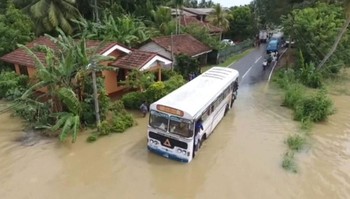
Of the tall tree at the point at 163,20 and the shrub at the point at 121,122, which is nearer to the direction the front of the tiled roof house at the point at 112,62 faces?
the shrub

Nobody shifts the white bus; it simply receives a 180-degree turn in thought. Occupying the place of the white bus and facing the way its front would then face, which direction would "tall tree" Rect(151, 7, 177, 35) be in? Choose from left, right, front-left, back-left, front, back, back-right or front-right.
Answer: front-left

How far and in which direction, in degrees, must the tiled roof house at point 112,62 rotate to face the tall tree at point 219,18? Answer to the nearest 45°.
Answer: approximately 90° to its left

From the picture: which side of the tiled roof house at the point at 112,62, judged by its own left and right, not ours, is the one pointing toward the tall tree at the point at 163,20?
left

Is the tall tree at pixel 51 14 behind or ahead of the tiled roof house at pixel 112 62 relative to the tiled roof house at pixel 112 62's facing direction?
behind

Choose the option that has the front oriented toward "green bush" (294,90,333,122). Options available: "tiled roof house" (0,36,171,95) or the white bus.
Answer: the tiled roof house

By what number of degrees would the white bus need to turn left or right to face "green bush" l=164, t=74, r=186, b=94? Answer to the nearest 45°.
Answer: approximately 135° to its right

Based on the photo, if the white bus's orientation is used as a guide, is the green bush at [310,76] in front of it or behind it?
behind

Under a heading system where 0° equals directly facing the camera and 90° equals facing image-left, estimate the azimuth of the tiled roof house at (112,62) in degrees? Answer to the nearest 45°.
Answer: approximately 315°

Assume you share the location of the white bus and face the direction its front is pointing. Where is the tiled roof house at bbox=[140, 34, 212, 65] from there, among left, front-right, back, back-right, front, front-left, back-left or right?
back-right

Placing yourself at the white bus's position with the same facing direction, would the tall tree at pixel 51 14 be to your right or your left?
on your right

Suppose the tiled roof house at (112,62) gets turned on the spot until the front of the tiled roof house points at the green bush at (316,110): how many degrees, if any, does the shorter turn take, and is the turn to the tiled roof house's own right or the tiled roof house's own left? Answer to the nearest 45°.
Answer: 0° — it already faces it

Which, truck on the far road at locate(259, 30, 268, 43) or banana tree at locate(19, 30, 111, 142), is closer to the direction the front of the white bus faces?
the banana tree

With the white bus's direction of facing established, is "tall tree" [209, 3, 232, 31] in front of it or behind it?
behind

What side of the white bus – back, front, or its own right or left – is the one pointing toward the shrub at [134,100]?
right

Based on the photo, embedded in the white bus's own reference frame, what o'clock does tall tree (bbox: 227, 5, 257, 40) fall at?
The tall tree is roughly at 5 o'clock from the white bus.
